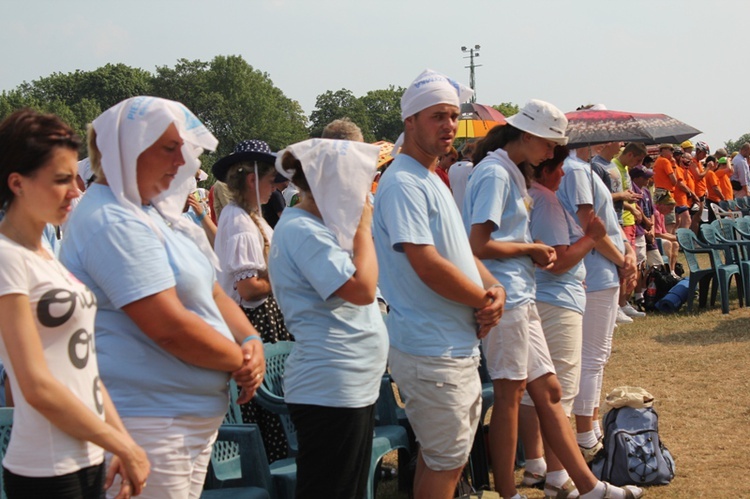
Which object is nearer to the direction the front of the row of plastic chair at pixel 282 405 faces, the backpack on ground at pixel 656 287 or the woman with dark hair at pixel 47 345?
the woman with dark hair
